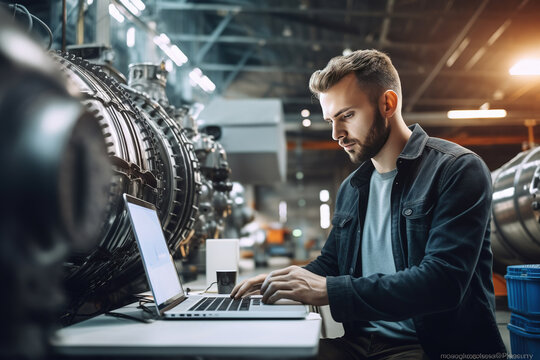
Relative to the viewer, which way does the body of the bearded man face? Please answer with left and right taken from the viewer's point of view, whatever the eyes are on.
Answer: facing the viewer and to the left of the viewer

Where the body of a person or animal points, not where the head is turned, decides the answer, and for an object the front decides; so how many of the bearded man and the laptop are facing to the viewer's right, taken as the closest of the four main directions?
1

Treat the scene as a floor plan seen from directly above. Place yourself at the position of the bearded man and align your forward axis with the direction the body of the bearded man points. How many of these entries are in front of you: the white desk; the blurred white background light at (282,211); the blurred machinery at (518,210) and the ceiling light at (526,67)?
1

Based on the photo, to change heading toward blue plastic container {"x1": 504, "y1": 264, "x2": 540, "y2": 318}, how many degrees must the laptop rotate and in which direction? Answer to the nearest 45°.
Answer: approximately 45° to its left

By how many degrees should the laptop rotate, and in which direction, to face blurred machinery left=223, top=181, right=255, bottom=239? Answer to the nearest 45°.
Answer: approximately 90° to its left

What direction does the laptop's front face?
to the viewer's right

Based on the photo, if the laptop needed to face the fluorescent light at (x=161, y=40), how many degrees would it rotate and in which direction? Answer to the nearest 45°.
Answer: approximately 90° to its left

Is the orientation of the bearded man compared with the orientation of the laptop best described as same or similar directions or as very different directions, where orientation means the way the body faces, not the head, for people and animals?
very different directions

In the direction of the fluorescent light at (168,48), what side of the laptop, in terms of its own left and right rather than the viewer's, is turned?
left

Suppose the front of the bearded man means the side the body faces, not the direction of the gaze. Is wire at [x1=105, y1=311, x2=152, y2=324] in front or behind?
in front

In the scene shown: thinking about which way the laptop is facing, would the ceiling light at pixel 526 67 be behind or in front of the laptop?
in front

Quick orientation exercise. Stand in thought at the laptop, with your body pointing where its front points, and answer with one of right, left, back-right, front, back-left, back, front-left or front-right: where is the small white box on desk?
left

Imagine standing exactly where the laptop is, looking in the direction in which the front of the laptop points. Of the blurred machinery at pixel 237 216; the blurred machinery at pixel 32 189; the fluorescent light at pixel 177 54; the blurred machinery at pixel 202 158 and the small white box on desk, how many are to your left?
4

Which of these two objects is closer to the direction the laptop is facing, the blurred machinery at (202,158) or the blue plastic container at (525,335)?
the blue plastic container

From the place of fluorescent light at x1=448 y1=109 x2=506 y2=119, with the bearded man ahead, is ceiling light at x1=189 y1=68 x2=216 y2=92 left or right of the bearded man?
right

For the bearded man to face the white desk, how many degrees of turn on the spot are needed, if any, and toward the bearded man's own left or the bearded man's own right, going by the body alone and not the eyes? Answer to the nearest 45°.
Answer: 0° — they already face it

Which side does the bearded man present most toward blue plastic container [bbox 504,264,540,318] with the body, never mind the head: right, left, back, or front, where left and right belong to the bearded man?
back

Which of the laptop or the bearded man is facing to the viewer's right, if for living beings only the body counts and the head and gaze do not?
the laptop

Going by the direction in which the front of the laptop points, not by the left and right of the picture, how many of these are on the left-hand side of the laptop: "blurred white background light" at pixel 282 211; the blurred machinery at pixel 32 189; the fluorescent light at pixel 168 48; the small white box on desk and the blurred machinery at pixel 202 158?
4
